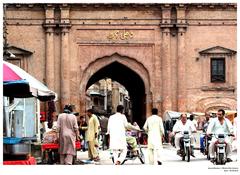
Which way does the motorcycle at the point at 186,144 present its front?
toward the camera

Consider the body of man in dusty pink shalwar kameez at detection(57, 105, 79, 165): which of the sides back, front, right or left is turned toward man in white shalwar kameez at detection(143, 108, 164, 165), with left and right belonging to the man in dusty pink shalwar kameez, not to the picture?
right

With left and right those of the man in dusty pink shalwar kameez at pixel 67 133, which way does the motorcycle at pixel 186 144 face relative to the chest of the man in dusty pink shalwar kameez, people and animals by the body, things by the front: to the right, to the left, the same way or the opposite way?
the opposite way

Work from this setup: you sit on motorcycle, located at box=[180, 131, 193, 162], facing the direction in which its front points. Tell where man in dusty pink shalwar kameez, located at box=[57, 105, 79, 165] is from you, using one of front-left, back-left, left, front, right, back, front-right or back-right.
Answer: front-right

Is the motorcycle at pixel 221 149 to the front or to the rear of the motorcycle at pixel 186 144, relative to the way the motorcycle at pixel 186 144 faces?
to the front

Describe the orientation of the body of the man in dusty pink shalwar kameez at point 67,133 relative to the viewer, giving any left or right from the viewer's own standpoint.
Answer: facing away from the viewer

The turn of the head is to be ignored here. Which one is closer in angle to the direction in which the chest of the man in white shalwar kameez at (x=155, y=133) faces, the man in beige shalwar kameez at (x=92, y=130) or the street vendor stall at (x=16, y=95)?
the man in beige shalwar kameez

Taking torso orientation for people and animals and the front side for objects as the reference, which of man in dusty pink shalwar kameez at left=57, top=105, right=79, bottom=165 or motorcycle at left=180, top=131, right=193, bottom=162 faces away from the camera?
the man in dusty pink shalwar kameez

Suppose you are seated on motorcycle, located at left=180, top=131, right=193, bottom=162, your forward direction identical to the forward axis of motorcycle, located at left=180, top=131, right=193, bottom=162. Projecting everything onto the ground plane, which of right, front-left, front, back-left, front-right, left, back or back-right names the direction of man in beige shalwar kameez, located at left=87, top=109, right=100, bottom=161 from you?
right
